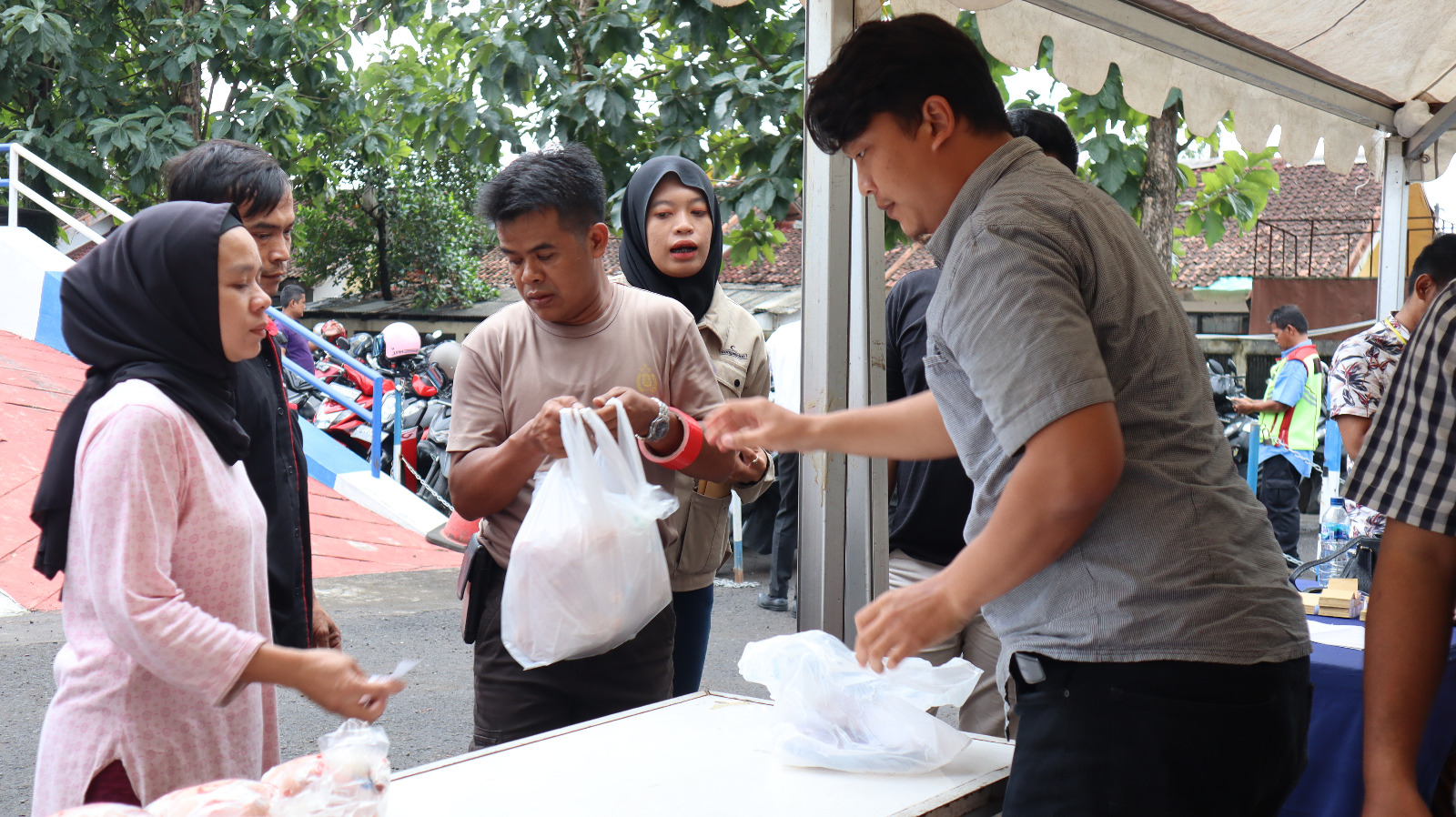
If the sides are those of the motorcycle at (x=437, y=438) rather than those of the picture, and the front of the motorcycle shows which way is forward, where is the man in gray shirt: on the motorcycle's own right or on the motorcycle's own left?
on the motorcycle's own left

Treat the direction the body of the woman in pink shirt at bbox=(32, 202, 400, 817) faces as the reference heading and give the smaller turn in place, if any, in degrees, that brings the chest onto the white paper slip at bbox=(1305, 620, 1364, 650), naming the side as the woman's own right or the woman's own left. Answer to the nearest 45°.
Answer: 0° — they already face it

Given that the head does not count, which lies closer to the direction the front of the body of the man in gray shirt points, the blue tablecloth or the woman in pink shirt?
the woman in pink shirt

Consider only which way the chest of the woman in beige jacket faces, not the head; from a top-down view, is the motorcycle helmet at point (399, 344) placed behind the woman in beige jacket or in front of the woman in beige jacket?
behind

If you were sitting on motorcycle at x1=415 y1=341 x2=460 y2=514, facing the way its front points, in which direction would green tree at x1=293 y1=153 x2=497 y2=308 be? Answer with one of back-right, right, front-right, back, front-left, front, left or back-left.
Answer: back-right

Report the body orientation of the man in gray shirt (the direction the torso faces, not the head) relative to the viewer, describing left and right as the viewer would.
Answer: facing to the left of the viewer

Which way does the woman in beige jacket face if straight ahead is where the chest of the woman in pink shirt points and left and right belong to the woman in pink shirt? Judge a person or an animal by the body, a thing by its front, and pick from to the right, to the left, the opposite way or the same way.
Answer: to the right

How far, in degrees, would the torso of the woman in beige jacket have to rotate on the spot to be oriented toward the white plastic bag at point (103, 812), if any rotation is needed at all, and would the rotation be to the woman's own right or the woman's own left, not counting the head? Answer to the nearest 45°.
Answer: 0° — they already face it
